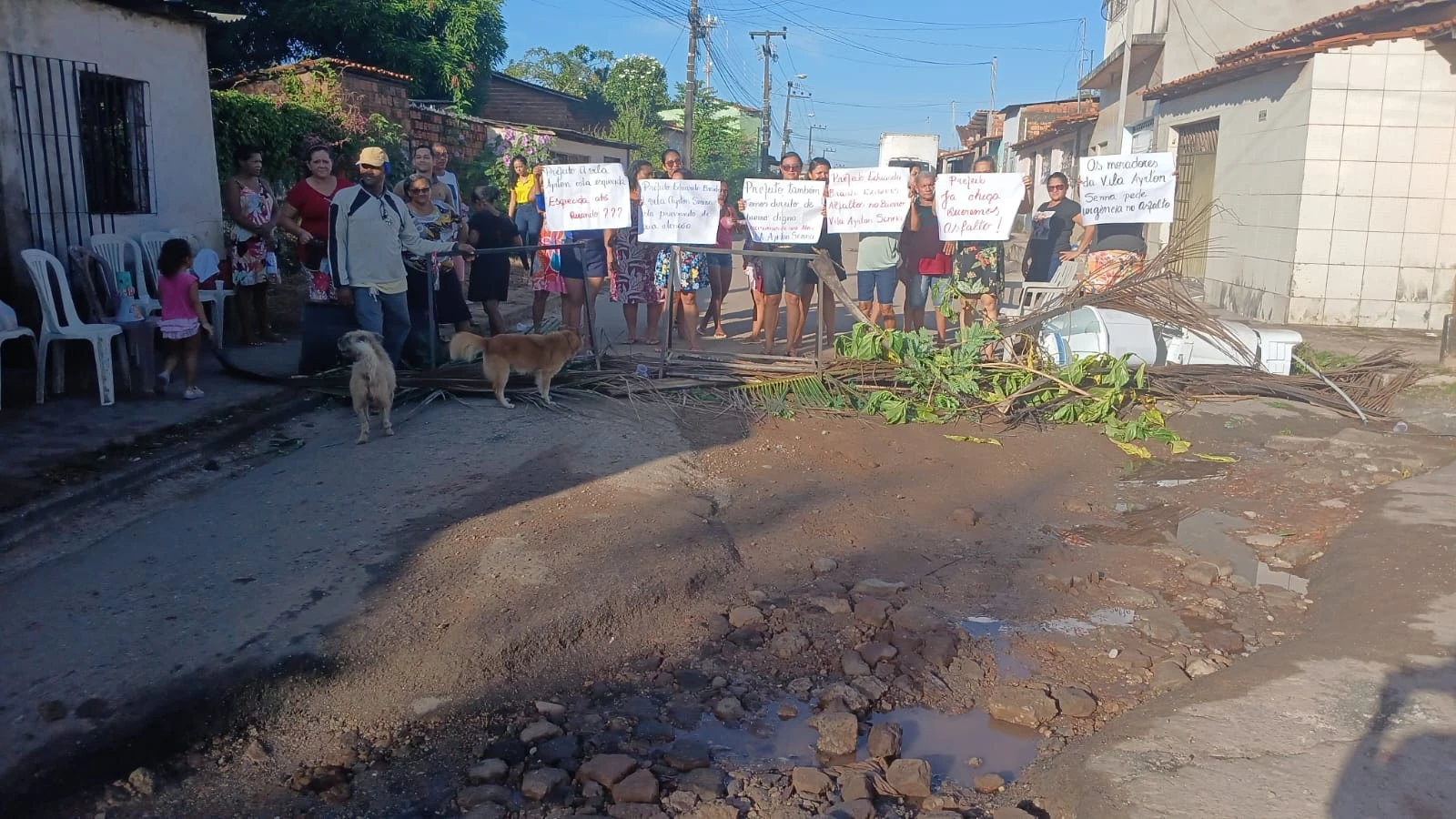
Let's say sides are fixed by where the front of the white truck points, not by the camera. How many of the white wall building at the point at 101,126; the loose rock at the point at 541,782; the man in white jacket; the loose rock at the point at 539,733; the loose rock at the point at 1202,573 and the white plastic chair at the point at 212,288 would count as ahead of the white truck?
6

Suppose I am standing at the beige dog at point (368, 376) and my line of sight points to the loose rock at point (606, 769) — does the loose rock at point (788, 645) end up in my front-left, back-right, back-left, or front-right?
front-left

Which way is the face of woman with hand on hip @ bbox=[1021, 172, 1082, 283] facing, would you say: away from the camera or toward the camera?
toward the camera

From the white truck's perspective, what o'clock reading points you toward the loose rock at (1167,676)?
The loose rock is roughly at 12 o'clock from the white truck.

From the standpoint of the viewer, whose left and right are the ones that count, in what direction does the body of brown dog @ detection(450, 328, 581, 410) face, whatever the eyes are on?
facing to the right of the viewer

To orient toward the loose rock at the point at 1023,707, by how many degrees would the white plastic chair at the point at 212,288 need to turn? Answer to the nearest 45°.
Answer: approximately 45° to its right

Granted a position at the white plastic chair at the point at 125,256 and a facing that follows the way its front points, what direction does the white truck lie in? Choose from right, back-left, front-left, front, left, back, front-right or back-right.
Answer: left

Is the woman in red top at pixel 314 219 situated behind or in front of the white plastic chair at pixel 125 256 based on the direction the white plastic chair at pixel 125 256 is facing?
in front

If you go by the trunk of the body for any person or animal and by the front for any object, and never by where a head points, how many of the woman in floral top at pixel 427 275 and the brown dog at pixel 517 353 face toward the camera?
1

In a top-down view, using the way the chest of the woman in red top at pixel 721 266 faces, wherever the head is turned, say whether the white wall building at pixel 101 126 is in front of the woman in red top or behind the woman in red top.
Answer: in front

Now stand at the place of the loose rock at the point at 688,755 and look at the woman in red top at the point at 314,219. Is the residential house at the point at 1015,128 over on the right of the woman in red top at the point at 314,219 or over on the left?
right

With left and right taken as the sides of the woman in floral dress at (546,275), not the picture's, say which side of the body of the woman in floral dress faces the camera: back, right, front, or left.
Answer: front

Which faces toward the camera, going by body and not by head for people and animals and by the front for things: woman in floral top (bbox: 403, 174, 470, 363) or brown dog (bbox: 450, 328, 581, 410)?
the woman in floral top

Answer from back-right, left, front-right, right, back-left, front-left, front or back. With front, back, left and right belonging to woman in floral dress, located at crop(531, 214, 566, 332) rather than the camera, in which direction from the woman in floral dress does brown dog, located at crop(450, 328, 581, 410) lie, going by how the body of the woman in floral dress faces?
front

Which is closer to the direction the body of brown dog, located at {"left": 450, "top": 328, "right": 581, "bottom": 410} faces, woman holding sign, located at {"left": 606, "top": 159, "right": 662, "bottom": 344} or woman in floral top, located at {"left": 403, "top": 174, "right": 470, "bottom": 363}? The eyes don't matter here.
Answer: the woman holding sign
